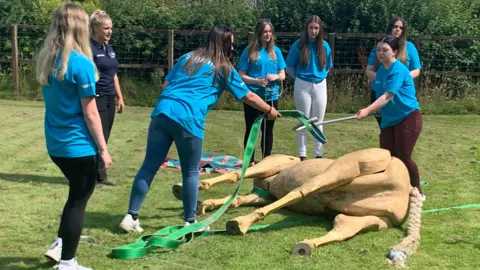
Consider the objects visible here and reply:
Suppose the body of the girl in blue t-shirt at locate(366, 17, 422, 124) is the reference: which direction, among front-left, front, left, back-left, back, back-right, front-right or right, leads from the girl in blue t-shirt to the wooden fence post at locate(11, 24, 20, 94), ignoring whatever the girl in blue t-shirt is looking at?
back-right

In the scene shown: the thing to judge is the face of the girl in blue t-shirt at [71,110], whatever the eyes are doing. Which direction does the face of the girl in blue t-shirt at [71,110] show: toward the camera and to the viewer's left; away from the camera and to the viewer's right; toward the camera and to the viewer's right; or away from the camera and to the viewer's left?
away from the camera and to the viewer's right

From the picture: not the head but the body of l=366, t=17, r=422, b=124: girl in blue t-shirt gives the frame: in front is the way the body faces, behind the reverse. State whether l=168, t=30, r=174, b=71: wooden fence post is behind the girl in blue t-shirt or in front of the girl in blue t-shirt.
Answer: behind

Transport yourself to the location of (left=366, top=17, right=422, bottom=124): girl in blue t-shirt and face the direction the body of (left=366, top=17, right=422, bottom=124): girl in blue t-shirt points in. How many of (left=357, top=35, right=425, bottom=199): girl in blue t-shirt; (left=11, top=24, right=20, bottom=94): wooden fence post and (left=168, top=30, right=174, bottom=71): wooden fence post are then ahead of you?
1

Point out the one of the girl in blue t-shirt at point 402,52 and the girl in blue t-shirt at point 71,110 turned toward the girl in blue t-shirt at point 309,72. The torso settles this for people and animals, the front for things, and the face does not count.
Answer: the girl in blue t-shirt at point 71,110

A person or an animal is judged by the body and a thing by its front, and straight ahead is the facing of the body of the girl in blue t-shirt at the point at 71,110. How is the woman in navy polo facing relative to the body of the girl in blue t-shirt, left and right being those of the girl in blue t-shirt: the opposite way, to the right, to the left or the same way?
to the right

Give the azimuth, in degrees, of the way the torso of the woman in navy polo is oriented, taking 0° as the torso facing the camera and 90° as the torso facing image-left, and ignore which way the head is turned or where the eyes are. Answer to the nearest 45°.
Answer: approximately 315°

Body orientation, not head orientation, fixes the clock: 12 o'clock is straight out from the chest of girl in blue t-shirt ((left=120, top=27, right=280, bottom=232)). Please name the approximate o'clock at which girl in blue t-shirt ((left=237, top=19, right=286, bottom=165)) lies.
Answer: girl in blue t-shirt ((left=237, top=19, right=286, bottom=165)) is roughly at 11 o'clock from girl in blue t-shirt ((left=120, top=27, right=280, bottom=232)).

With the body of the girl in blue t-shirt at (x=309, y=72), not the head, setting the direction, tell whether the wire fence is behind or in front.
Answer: behind

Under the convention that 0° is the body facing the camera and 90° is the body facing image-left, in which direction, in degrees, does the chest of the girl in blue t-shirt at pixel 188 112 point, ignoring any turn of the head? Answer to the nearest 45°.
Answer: approximately 225°

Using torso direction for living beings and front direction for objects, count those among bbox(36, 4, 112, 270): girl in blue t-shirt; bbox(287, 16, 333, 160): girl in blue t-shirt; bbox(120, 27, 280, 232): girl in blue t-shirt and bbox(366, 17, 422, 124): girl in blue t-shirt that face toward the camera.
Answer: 2
